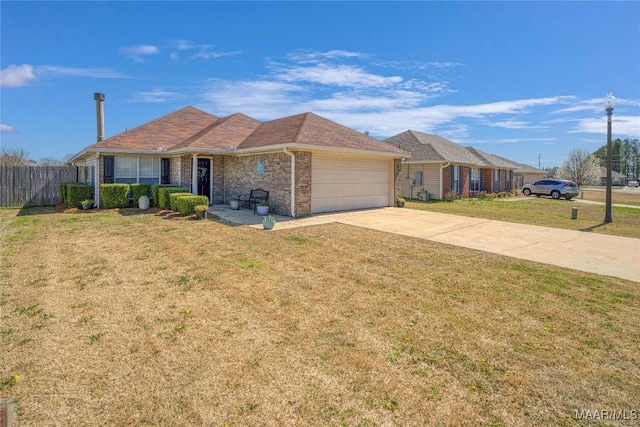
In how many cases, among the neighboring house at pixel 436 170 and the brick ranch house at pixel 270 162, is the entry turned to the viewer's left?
0

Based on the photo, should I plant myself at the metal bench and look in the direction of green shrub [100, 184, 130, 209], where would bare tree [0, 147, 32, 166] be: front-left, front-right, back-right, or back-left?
front-right

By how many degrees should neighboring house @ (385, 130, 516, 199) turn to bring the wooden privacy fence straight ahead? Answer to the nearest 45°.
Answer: approximately 90° to its right

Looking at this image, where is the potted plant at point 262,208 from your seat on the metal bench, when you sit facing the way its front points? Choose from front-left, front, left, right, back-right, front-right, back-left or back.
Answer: front-left

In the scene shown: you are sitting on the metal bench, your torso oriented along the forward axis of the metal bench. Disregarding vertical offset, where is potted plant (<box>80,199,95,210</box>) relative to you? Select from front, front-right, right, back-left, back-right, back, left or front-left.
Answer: front-right

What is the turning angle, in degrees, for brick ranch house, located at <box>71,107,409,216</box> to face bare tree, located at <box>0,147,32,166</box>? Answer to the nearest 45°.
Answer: approximately 180°

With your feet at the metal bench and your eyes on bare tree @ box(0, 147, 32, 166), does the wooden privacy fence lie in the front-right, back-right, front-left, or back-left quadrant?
front-left

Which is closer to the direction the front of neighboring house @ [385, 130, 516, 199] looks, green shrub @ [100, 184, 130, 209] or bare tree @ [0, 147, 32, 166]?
the green shrub

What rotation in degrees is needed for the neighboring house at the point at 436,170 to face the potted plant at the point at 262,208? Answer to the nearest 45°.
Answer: approximately 45° to its right

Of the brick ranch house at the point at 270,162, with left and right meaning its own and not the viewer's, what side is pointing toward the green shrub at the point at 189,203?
right
